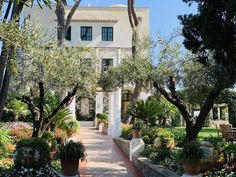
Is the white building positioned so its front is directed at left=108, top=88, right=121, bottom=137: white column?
yes

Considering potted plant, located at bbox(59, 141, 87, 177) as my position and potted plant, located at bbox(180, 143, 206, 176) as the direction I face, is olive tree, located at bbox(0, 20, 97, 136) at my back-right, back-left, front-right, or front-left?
back-left

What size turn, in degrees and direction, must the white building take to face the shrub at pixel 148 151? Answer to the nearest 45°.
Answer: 0° — it already faces it

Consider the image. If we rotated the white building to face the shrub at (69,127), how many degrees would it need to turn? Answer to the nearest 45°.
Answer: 0° — it already faces it

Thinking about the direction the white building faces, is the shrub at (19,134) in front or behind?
in front

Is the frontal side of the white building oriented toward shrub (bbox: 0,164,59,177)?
yes

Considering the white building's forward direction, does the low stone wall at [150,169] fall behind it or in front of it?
in front

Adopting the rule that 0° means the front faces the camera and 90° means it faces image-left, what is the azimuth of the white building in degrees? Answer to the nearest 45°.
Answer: approximately 0°
